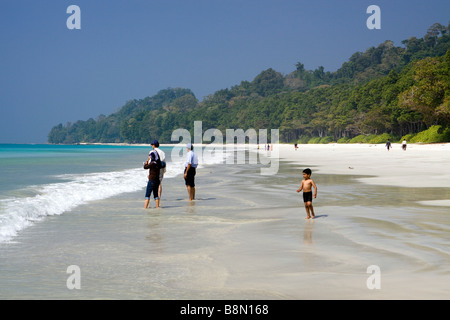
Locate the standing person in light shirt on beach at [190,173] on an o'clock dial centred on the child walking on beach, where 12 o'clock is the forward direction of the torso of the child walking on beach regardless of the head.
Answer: The standing person in light shirt on beach is roughly at 3 o'clock from the child walking on beach.

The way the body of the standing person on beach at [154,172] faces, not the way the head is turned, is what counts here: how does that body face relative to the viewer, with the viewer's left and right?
facing away from the viewer and to the left of the viewer

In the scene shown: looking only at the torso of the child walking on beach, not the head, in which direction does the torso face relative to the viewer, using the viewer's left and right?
facing the viewer and to the left of the viewer

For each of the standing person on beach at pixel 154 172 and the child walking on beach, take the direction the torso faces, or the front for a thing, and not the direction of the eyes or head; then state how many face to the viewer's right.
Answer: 0

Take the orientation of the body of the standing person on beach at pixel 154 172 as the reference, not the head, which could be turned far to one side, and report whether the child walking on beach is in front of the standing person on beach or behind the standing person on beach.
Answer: behind

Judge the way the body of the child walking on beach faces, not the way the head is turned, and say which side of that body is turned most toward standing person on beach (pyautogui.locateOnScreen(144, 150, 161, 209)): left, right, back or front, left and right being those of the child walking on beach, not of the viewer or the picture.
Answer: right
